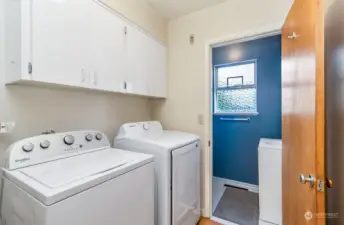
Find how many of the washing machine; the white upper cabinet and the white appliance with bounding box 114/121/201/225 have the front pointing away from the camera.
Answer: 0

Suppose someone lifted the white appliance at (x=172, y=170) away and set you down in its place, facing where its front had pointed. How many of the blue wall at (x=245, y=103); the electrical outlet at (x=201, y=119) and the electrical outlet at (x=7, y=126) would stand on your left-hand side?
2

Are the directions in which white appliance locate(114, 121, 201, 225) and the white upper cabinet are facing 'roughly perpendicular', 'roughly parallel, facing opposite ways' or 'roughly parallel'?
roughly parallel

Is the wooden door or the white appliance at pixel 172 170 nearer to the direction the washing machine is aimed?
the wooden door

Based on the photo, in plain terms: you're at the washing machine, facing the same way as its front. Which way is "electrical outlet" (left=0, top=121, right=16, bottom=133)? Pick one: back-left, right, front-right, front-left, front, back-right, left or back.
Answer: back

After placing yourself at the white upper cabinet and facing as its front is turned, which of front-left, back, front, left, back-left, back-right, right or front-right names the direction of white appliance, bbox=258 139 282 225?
front-left

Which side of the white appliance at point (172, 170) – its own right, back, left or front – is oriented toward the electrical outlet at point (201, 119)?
left

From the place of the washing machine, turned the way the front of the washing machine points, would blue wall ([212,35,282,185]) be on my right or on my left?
on my left

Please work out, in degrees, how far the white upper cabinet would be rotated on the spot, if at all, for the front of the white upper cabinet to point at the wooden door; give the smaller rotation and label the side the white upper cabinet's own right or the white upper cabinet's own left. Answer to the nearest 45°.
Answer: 0° — it already faces it

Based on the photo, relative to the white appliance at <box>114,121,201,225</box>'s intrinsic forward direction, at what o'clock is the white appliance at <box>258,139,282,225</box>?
the white appliance at <box>258,139,282,225</box> is roughly at 10 o'clock from the white appliance at <box>114,121,201,225</box>.

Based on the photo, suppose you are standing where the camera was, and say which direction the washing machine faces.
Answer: facing the viewer and to the right of the viewer

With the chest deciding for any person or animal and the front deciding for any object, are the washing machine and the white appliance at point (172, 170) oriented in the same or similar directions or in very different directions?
same or similar directions

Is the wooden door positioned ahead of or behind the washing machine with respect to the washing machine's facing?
ahead

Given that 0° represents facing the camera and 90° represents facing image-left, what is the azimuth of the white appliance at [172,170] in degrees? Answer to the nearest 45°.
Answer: approximately 315°
